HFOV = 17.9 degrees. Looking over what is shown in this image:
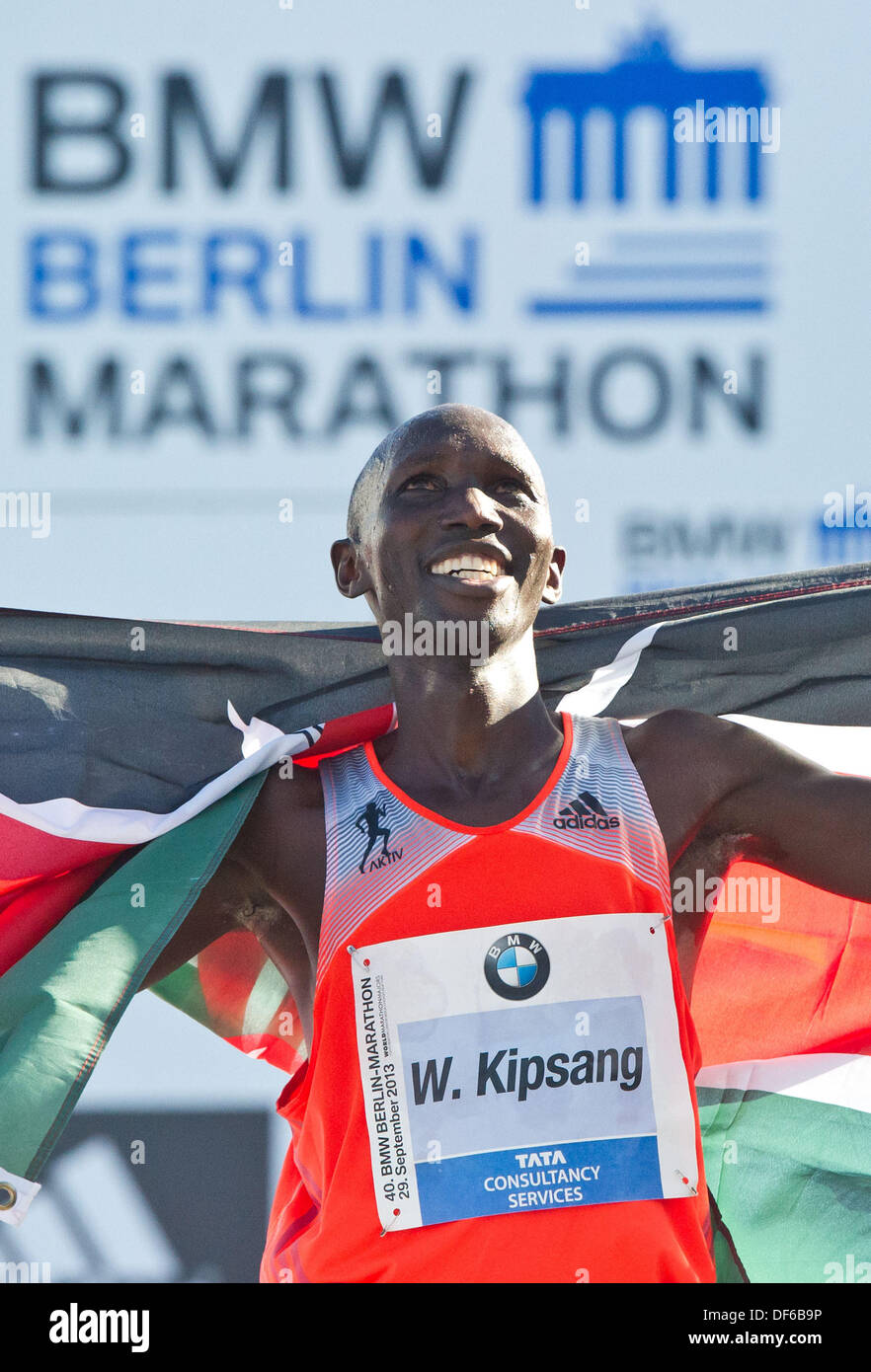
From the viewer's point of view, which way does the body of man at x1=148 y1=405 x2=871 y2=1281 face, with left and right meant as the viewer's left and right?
facing the viewer

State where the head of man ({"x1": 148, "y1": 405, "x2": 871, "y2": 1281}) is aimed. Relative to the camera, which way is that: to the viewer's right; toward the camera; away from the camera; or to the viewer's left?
toward the camera
